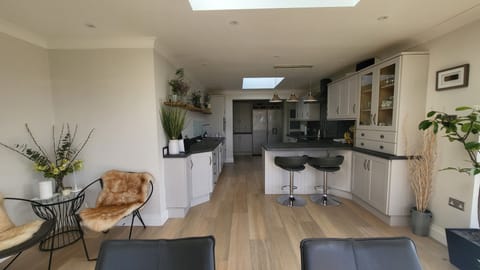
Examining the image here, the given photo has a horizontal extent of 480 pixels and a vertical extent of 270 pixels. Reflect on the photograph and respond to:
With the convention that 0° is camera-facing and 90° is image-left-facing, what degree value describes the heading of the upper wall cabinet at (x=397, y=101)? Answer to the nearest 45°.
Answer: approximately 45°

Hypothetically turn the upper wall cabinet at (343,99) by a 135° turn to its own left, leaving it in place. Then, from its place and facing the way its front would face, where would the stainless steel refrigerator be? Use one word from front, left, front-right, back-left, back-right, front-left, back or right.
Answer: back-left

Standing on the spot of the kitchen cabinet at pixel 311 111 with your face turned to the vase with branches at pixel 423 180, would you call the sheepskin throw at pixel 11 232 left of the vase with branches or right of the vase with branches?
right

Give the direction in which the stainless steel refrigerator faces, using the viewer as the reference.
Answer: facing the viewer

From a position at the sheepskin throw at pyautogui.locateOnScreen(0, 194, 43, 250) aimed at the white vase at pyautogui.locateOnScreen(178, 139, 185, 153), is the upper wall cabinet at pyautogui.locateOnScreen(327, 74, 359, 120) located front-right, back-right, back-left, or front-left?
front-right

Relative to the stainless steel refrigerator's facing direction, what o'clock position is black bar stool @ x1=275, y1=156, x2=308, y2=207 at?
The black bar stool is roughly at 12 o'clock from the stainless steel refrigerator.

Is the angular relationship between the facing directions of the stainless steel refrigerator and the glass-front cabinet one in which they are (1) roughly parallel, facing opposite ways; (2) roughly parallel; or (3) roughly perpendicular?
roughly perpendicular

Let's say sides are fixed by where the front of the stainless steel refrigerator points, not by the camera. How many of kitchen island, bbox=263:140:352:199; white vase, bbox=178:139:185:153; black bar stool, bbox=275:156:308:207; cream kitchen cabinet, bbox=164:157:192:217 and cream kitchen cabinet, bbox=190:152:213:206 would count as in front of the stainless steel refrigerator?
5

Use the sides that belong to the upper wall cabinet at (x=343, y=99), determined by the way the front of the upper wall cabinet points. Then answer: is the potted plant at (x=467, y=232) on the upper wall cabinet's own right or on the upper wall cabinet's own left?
on the upper wall cabinet's own left

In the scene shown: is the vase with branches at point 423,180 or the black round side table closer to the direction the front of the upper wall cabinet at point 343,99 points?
the black round side table

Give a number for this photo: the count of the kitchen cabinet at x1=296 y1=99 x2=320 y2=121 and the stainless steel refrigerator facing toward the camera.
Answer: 2

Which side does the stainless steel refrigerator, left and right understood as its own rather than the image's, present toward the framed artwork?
front

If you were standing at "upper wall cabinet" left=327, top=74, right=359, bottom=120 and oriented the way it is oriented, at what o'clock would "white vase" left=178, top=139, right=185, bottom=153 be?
The white vase is roughly at 12 o'clock from the upper wall cabinet.

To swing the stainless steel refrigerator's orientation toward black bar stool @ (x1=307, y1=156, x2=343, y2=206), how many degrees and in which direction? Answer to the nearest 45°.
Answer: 0° — it already faces it

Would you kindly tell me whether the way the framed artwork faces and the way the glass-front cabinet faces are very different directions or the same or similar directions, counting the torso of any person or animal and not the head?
same or similar directions

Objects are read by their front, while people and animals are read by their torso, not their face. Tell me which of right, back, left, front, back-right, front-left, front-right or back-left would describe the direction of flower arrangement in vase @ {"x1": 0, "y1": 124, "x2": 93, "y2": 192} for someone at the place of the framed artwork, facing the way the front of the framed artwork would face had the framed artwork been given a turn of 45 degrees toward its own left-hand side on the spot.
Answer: front-right

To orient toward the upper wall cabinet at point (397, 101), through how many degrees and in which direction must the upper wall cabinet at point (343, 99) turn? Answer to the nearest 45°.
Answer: approximately 90° to its left

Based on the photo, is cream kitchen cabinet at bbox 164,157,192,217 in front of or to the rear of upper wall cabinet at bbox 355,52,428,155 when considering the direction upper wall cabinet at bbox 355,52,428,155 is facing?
in front
